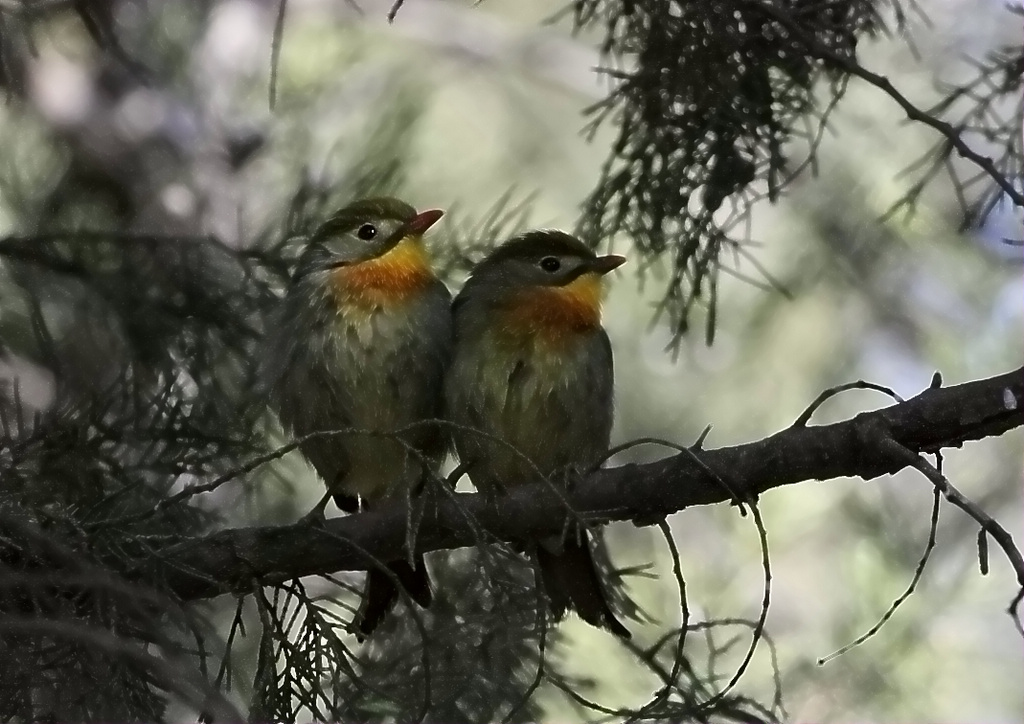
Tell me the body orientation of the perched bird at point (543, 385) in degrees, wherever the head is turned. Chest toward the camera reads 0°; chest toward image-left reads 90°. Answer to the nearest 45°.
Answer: approximately 0°
